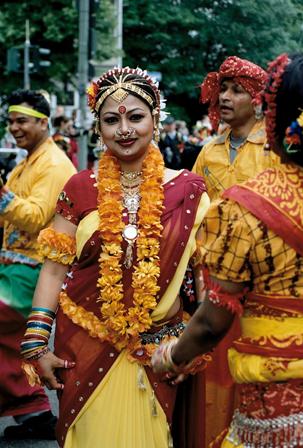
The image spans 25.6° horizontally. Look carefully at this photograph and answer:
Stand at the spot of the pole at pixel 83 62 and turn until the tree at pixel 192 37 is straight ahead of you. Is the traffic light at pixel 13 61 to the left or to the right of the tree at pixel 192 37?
left

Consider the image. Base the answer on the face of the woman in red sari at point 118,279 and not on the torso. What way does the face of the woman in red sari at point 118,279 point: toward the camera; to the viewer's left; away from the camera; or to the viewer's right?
toward the camera

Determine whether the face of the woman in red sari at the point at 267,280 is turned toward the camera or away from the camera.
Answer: away from the camera

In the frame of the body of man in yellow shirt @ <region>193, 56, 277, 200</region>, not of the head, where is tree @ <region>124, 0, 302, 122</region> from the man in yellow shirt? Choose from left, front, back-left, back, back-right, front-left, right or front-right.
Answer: back-right

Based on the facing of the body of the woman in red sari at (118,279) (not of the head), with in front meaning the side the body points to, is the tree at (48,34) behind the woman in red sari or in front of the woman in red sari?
behind

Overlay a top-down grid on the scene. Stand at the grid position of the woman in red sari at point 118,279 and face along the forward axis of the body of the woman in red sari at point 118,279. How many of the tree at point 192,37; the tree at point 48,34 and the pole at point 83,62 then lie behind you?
3

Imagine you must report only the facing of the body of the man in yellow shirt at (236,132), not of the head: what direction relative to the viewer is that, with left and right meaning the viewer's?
facing the viewer and to the left of the viewer

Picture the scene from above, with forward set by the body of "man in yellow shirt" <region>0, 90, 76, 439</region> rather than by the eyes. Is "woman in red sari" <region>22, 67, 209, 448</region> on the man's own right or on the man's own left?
on the man's own left

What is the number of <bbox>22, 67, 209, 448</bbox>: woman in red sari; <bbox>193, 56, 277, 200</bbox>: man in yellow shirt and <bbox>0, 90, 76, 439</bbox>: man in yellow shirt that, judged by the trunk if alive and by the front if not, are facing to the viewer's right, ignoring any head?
0

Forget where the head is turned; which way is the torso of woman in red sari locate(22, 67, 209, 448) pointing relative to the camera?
toward the camera

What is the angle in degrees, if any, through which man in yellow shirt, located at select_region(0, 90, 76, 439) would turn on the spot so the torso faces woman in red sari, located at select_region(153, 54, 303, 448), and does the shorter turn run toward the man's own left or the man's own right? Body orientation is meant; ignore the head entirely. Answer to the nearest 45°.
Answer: approximately 45° to the man's own left

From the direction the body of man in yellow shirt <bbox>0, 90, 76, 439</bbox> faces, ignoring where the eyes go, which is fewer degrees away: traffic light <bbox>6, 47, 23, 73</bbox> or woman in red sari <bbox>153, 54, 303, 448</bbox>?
the woman in red sari

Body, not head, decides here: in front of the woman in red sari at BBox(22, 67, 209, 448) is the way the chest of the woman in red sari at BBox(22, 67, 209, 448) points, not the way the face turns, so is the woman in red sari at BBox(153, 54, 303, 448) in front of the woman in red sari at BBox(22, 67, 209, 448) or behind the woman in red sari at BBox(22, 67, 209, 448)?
in front

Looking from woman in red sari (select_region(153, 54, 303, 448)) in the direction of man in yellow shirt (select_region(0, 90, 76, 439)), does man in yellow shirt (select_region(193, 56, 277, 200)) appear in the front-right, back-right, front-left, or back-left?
front-right

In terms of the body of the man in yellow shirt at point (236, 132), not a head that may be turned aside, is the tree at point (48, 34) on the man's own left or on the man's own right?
on the man's own right
